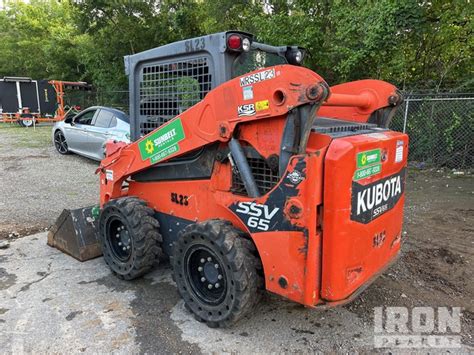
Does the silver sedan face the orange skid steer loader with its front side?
no

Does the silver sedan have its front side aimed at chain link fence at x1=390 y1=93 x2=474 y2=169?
no

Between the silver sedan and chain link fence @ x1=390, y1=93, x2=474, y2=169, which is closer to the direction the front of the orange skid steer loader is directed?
the silver sedan

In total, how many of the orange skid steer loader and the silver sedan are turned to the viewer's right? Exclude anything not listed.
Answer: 0

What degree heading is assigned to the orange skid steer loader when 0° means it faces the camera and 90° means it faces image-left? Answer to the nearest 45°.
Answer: approximately 135°

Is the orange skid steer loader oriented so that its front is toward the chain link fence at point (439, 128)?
no

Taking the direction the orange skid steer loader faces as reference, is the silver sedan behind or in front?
in front

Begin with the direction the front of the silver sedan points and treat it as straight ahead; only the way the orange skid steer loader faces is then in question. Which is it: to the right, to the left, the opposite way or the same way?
the same way
